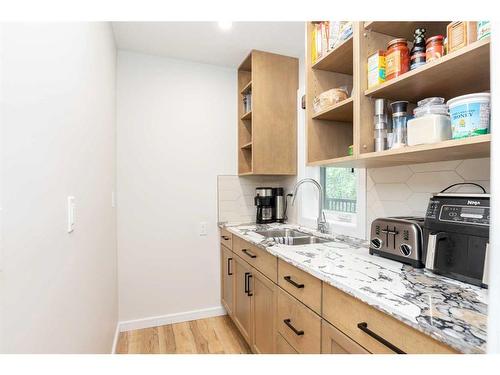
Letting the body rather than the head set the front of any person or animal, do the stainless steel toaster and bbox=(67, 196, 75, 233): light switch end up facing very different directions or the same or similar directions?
very different directions

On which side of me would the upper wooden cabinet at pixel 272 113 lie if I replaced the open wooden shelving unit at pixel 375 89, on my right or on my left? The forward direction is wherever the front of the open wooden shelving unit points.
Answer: on my right

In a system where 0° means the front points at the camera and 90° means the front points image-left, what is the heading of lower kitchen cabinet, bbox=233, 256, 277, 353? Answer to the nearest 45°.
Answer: approximately 45°

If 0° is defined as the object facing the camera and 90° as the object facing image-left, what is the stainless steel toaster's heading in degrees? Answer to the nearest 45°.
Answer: approximately 45°

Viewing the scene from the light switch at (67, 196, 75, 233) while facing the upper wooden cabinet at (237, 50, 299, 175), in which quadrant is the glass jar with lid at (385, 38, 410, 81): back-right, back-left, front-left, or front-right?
front-right

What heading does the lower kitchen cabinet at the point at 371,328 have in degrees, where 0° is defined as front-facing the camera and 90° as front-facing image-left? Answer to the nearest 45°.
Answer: approximately 45°

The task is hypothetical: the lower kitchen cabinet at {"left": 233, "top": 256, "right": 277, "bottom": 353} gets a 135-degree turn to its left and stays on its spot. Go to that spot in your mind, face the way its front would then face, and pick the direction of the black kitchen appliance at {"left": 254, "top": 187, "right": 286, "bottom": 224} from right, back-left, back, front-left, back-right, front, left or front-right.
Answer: left

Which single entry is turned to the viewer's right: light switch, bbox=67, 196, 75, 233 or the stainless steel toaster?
the light switch

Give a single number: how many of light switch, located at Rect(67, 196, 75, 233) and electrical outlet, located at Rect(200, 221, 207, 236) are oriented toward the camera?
1

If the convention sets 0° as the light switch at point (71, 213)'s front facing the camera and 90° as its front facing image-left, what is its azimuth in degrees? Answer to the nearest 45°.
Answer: approximately 270°

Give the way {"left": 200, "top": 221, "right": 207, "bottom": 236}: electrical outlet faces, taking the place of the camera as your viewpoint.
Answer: facing the viewer
